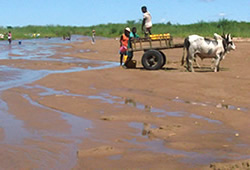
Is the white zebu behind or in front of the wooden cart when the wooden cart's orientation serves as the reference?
in front

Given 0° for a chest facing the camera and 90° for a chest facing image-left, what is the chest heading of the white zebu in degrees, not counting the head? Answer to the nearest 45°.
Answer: approximately 270°

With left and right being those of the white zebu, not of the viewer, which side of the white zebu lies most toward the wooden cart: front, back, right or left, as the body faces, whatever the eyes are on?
back

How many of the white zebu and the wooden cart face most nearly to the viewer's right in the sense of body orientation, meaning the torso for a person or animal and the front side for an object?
2

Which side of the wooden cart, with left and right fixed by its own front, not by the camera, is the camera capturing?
right
